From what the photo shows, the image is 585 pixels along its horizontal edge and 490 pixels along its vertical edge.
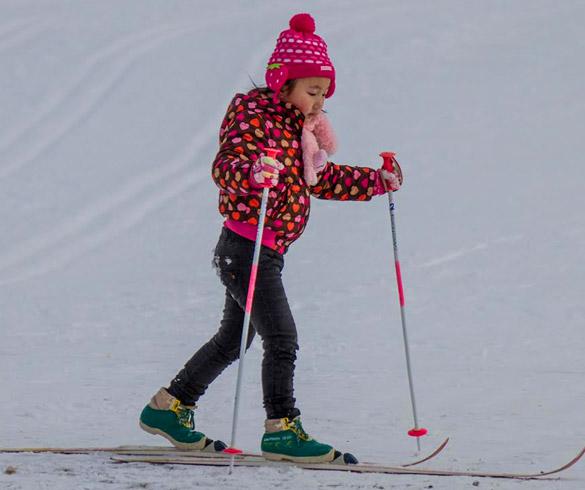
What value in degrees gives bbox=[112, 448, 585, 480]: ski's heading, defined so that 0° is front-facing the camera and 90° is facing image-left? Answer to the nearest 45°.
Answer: approximately 270°

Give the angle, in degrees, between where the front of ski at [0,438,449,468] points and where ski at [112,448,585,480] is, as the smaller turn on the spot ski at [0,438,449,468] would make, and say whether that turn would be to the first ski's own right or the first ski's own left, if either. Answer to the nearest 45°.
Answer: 0° — it already faces it

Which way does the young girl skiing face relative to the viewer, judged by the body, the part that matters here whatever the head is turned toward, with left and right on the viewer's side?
facing to the right of the viewer

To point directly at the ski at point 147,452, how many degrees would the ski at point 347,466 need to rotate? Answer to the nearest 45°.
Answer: approximately 180°

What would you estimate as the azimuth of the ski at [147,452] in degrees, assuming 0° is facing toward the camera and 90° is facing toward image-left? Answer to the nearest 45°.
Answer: approximately 270°
